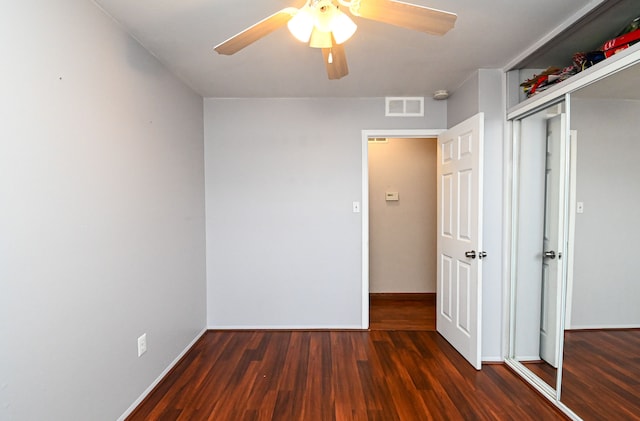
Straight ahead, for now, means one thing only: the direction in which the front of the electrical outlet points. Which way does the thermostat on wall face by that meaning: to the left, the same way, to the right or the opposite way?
to the right

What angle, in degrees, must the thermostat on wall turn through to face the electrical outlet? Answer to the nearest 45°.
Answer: approximately 45° to its right

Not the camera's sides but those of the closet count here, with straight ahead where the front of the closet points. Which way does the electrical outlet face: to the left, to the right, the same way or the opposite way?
the opposite way

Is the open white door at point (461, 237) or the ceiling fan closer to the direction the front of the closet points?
the ceiling fan

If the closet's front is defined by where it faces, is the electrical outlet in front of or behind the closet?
in front

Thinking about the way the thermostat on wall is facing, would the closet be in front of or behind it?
in front

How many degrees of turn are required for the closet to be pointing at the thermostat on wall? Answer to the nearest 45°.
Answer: approximately 90° to its right
